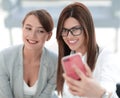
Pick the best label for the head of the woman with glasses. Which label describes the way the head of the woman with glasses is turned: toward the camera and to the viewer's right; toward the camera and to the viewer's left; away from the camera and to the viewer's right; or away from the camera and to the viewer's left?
toward the camera and to the viewer's left

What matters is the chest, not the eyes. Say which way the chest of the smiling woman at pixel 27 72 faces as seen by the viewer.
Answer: toward the camera

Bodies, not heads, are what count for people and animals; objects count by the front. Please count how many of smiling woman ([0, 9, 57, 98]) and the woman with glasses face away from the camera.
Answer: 0

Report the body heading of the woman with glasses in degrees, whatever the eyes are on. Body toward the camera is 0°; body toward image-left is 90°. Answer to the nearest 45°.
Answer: approximately 45°
